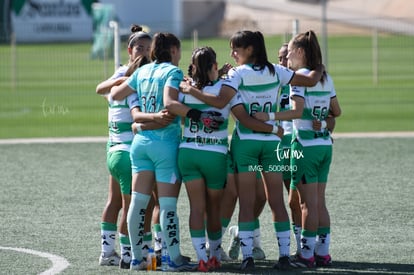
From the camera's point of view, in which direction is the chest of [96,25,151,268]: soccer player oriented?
to the viewer's right

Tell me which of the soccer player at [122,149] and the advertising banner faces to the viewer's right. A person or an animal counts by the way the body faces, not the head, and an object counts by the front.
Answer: the soccer player

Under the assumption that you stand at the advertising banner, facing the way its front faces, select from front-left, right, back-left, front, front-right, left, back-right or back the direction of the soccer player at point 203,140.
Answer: front

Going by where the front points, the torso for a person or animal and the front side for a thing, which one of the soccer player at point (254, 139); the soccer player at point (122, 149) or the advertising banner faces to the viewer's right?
the soccer player at point (122, 149)

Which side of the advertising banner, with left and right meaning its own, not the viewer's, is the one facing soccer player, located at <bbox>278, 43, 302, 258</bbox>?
front

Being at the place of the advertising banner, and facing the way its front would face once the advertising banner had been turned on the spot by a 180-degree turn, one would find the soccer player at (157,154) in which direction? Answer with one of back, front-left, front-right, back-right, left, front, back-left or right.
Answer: back

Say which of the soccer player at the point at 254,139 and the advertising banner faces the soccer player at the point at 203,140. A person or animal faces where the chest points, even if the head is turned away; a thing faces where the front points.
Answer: the advertising banner

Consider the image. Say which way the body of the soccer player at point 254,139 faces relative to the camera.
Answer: away from the camera

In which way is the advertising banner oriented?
toward the camera

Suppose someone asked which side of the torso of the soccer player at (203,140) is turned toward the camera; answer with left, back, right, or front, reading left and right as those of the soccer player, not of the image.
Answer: back
